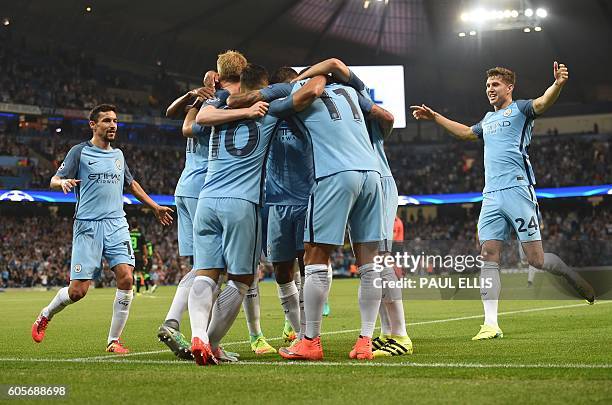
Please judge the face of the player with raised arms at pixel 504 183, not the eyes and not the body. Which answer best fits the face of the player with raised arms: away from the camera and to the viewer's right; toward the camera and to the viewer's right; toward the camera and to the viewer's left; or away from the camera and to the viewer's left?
toward the camera and to the viewer's left

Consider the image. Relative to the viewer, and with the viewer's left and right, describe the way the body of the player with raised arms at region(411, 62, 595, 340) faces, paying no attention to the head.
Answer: facing the viewer and to the left of the viewer
